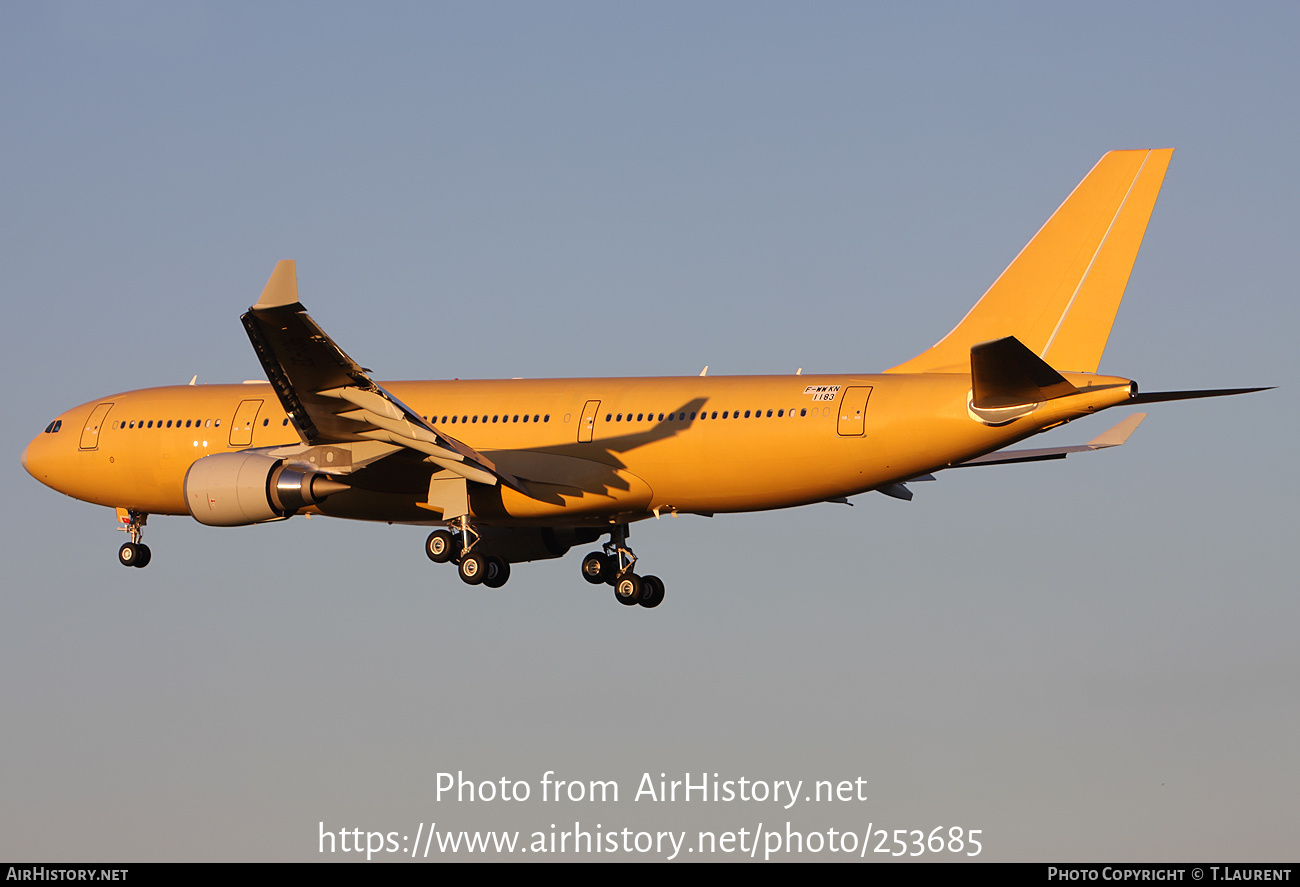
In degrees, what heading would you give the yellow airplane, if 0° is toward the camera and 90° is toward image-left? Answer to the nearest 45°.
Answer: approximately 135°
